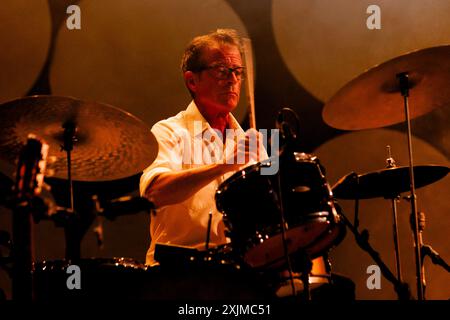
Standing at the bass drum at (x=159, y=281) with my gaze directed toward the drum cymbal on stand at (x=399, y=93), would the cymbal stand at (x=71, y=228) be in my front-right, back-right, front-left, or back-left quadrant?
back-left

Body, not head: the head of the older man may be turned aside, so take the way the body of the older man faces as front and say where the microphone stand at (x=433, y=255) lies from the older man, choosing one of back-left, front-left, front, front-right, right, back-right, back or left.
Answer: front-left

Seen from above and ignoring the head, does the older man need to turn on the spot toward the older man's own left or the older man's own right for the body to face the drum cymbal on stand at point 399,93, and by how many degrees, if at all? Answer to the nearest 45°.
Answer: approximately 45° to the older man's own left

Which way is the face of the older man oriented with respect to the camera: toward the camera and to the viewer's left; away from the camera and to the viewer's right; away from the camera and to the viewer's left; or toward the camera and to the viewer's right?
toward the camera and to the viewer's right

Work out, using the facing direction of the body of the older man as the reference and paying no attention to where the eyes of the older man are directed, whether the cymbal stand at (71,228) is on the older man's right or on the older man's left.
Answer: on the older man's right

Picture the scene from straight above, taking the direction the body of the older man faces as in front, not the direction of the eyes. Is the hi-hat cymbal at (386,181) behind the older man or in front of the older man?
in front

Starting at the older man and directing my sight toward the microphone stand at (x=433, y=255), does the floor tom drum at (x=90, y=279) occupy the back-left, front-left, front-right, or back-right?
back-right

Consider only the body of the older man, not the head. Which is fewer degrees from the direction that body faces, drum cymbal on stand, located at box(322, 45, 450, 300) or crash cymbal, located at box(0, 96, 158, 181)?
the drum cymbal on stand

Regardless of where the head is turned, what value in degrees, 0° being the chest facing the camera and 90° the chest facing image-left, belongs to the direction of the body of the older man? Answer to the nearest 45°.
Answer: approximately 315°

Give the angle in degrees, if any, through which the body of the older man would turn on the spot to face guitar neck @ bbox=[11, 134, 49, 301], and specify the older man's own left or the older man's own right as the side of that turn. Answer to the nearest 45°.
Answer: approximately 90° to the older man's own right

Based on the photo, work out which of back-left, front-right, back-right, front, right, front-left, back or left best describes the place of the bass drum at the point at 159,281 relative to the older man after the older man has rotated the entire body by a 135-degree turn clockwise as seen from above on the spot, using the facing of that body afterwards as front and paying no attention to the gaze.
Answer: left
